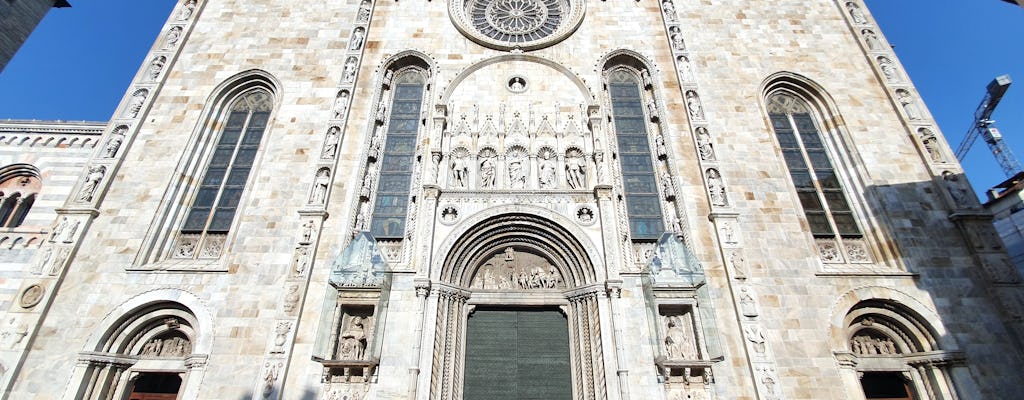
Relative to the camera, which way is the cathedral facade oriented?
toward the camera
